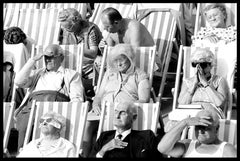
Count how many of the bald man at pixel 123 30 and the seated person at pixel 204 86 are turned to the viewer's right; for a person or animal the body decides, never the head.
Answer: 0

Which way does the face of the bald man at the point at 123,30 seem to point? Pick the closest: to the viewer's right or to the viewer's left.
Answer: to the viewer's left

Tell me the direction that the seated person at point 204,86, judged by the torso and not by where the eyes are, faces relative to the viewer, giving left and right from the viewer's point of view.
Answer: facing the viewer

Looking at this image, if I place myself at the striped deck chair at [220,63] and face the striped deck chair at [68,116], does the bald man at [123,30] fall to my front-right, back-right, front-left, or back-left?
front-right

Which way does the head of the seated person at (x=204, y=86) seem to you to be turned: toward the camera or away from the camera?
toward the camera

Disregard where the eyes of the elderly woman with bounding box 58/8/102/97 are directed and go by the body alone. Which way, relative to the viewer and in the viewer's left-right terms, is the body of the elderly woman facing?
facing the viewer and to the left of the viewer
